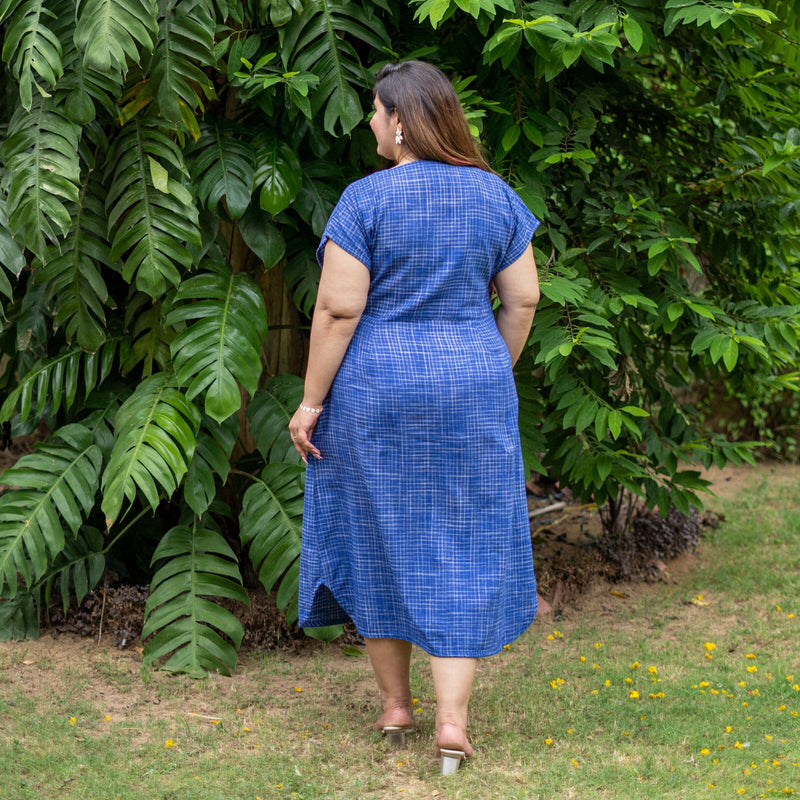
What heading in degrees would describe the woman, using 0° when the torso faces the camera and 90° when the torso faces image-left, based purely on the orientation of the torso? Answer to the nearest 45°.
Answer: approximately 180°

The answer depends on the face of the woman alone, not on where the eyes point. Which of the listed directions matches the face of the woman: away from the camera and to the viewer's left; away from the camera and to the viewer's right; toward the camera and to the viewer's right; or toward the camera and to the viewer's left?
away from the camera and to the viewer's left
